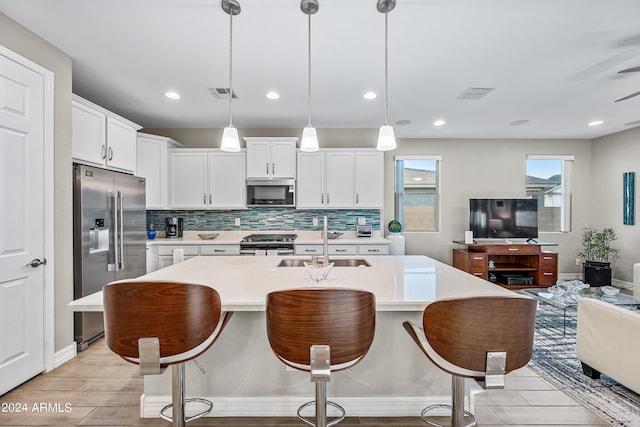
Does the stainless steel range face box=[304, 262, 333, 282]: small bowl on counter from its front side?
yes

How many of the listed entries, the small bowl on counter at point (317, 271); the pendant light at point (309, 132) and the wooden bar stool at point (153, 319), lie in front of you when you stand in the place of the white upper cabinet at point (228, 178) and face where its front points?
3

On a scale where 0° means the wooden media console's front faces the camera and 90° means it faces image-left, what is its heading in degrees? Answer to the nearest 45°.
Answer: approximately 0°

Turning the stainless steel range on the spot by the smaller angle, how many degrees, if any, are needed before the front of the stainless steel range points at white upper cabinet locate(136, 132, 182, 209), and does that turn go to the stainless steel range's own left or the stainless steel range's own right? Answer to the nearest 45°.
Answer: approximately 90° to the stainless steel range's own right

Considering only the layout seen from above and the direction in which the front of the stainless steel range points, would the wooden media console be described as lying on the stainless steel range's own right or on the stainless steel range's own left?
on the stainless steel range's own left

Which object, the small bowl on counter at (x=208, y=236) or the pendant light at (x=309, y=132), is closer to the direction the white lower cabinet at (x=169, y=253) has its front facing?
the pendant light

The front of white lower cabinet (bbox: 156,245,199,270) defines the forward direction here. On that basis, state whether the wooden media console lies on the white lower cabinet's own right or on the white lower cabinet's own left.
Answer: on the white lower cabinet's own left

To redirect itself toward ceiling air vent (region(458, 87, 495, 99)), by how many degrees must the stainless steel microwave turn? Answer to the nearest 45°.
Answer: approximately 45° to its left

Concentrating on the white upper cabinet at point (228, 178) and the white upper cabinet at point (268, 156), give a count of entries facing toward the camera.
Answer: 2

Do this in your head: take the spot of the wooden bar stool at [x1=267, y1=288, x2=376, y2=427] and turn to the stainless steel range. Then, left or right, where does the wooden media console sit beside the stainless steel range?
right

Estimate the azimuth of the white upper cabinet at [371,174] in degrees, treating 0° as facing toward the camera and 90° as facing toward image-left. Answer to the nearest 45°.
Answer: approximately 0°
